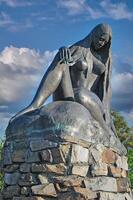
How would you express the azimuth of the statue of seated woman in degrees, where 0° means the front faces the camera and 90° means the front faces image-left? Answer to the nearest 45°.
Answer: approximately 0°
